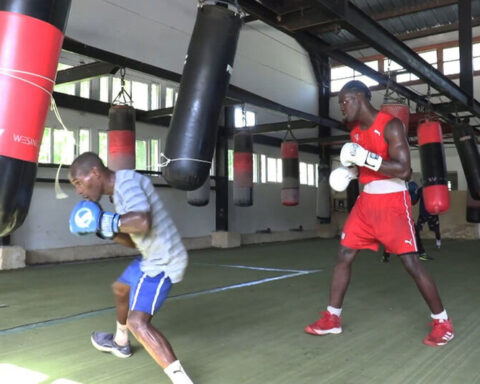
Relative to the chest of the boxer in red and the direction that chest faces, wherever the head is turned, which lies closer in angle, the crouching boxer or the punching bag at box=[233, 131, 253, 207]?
the crouching boxer

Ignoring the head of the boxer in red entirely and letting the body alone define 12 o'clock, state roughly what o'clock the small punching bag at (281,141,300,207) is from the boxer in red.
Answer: The small punching bag is roughly at 4 o'clock from the boxer in red.

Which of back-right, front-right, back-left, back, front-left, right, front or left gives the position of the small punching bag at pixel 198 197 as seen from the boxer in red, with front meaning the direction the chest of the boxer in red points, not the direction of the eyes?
right

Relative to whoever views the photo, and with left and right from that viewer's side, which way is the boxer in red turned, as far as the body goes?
facing the viewer and to the left of the viewer

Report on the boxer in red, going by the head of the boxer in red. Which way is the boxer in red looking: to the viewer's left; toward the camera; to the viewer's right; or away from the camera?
to the viewer's left

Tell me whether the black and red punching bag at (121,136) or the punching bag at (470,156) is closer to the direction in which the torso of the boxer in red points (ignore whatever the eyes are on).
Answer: the black and red punching bag
